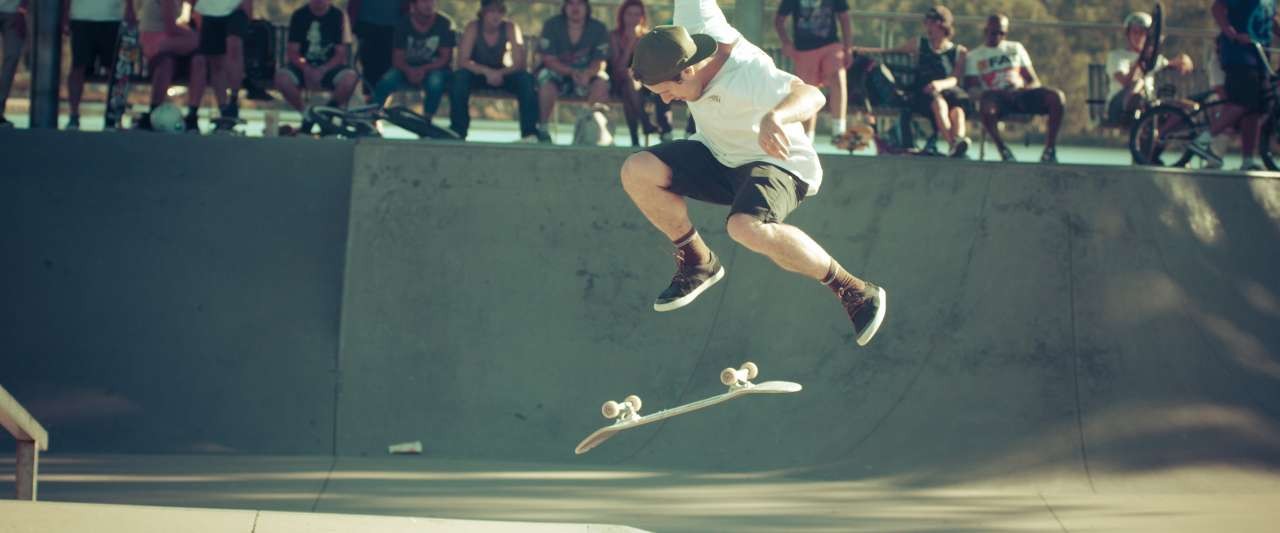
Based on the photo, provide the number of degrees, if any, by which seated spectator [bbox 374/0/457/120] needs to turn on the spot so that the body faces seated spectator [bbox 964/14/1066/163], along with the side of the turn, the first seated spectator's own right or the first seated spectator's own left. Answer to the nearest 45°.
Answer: approximately 90° to the first seated spectator's own left

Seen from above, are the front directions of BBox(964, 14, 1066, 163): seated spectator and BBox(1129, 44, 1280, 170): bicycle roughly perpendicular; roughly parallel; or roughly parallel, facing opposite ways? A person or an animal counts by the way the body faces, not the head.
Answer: roughly perpendicular

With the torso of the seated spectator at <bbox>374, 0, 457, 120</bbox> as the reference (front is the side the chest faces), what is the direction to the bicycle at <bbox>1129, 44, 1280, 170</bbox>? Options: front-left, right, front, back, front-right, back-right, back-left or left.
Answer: left

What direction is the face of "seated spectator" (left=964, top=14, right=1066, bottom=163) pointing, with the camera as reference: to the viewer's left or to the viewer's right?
to the viewer's left

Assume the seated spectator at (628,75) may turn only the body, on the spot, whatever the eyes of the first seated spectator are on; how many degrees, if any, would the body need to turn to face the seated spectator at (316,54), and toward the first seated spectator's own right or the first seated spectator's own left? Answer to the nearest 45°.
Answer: approximately 135° to the first seated spectator's own right

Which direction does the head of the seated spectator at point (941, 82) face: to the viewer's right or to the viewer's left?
to the viewer's left

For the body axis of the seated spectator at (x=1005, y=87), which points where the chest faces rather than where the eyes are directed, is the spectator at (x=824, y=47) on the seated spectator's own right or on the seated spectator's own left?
on the seated spectator's own right

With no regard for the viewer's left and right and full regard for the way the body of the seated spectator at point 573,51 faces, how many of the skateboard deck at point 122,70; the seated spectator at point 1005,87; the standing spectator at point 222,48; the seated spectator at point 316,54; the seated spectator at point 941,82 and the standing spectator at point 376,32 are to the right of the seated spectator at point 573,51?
4

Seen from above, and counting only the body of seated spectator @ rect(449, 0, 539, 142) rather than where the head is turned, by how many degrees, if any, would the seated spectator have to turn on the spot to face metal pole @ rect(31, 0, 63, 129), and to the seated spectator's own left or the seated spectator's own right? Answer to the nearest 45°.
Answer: approximately 90° to the seated spectator's own right

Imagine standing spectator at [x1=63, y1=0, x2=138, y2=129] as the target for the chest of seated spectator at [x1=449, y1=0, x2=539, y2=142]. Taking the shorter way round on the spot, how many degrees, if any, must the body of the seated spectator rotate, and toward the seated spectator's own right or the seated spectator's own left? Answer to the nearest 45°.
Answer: approximately 90° to the seated spectator's own right
